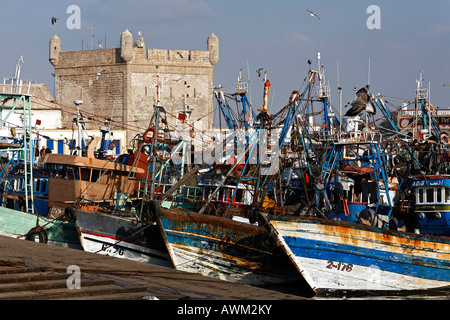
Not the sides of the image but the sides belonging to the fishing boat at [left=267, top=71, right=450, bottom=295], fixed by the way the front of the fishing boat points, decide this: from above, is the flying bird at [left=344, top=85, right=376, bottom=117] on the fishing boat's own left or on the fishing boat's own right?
on the fishing boat's own right

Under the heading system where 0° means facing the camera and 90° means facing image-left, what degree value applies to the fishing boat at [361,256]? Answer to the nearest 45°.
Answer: approximately 45°

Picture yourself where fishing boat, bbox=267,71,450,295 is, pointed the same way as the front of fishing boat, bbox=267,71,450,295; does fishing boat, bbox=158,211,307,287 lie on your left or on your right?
on your right

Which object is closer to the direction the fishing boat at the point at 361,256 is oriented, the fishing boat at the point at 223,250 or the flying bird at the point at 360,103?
the fishing boat
